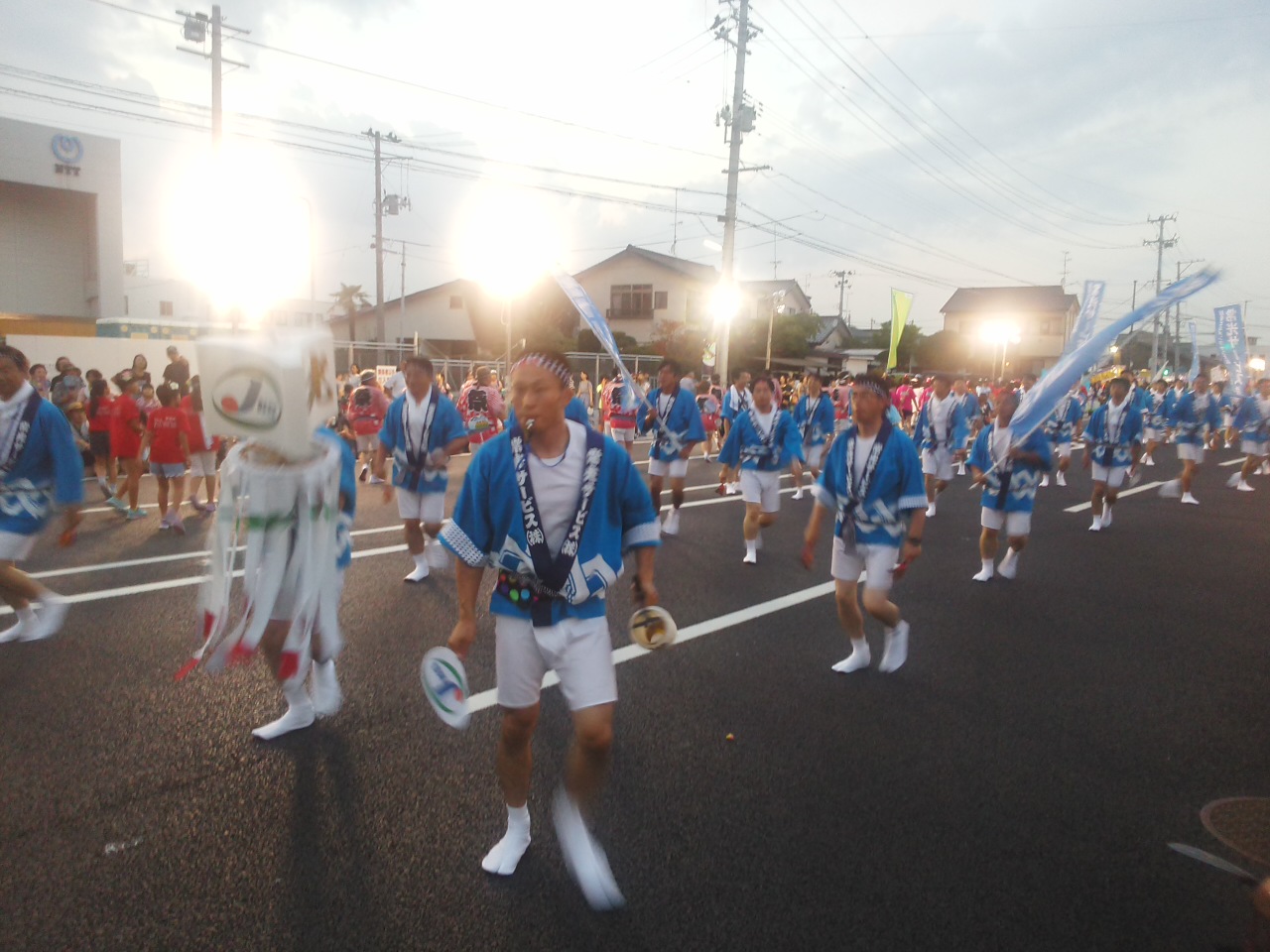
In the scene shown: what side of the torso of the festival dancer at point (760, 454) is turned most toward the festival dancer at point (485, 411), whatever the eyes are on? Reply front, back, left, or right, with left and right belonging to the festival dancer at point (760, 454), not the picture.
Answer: right

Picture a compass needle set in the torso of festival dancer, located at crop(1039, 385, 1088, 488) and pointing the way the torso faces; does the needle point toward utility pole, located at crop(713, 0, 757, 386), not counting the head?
no

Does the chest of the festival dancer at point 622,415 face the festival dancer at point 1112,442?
no

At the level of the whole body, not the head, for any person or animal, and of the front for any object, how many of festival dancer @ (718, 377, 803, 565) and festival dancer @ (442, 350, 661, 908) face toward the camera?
2

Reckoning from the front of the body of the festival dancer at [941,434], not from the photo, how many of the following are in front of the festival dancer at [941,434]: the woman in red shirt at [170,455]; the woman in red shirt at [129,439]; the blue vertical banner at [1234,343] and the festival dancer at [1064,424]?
2

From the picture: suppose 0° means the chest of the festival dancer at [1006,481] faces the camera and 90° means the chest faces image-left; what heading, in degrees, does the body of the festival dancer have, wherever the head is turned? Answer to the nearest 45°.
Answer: approximately 45°

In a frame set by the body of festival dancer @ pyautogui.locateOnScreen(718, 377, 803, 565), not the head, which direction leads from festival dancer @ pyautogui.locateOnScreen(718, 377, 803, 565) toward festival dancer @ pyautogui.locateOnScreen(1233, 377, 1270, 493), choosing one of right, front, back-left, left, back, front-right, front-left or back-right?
back-left

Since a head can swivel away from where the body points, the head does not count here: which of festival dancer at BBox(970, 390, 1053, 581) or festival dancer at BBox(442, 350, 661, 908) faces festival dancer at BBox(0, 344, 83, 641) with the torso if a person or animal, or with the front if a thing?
festival dancer at BBox(970, 390, 1053, 581)

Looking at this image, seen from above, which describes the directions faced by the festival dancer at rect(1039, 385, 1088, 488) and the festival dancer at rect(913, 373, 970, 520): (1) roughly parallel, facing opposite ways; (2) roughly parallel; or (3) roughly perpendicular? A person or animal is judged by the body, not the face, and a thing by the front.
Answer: roughly parallel

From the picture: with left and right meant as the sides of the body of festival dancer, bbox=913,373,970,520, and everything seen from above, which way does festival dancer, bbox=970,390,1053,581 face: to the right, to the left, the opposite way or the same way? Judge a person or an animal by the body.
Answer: the same way

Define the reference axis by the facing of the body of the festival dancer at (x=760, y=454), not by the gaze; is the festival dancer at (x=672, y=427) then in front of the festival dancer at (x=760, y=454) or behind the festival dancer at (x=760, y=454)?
behind

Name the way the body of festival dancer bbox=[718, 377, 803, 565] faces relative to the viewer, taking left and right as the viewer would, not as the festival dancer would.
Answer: facing the viewer

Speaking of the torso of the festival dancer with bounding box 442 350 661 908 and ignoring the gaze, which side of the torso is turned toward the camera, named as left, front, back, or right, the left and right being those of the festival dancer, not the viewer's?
front
